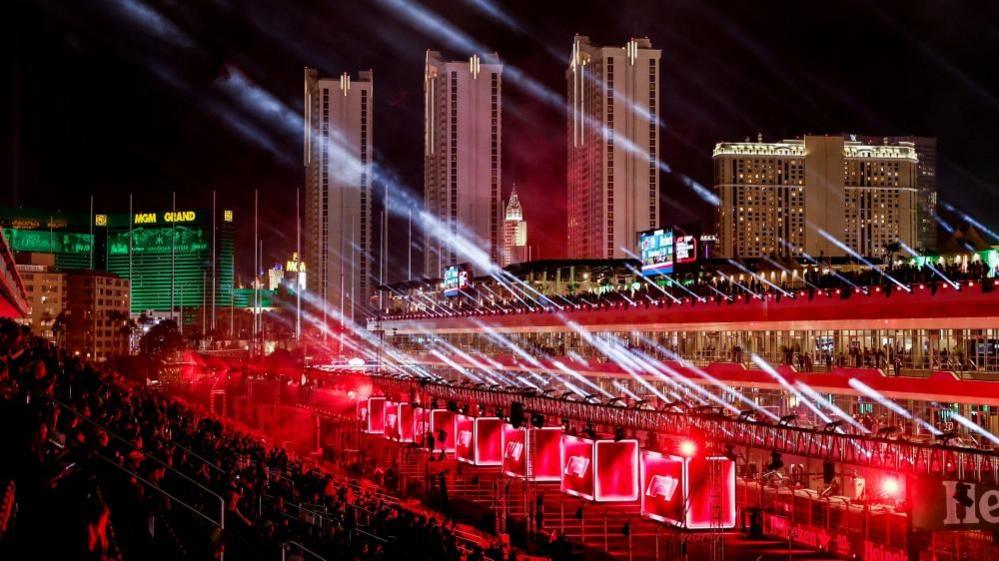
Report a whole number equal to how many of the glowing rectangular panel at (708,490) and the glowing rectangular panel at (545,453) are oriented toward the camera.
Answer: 2

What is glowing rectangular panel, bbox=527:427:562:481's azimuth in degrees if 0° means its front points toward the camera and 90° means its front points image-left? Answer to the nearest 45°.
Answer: approximately 0°

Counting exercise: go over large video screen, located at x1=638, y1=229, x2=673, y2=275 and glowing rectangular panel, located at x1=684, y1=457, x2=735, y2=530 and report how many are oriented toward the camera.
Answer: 2

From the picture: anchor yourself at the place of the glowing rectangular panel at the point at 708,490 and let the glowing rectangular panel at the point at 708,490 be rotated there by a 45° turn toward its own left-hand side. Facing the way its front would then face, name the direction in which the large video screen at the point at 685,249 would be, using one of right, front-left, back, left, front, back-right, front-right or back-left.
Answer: back-left

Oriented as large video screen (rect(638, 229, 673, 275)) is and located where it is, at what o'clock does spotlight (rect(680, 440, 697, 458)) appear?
The spotlight is roughly at 12 o'clock from the large video screen.

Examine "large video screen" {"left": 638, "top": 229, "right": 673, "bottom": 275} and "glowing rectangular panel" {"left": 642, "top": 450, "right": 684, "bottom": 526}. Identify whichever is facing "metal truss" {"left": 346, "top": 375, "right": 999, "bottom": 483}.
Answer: the large video screen

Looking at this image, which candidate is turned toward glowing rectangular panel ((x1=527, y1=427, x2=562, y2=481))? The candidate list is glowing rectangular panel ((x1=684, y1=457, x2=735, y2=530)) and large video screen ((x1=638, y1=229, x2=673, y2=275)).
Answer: the large video screen
